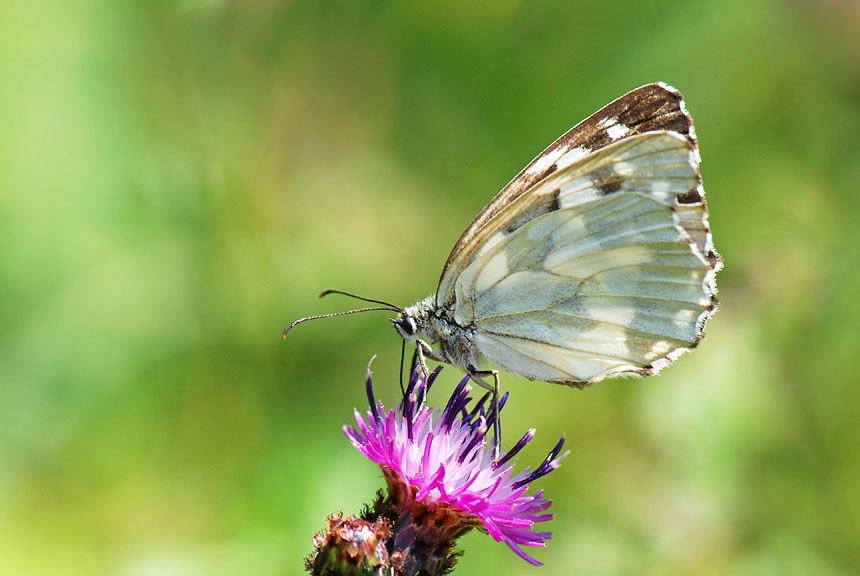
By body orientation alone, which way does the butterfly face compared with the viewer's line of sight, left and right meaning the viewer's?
facing to the left of the viewer
